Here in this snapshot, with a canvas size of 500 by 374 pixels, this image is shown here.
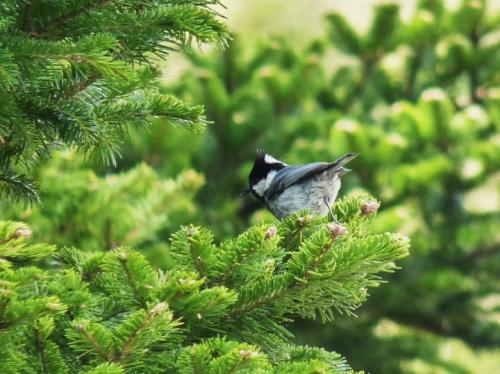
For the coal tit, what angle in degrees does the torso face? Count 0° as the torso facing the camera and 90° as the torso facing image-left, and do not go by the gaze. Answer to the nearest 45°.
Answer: approximately 90°

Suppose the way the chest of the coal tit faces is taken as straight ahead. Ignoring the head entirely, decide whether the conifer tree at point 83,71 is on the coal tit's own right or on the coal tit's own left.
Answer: on the coal tit's own left
